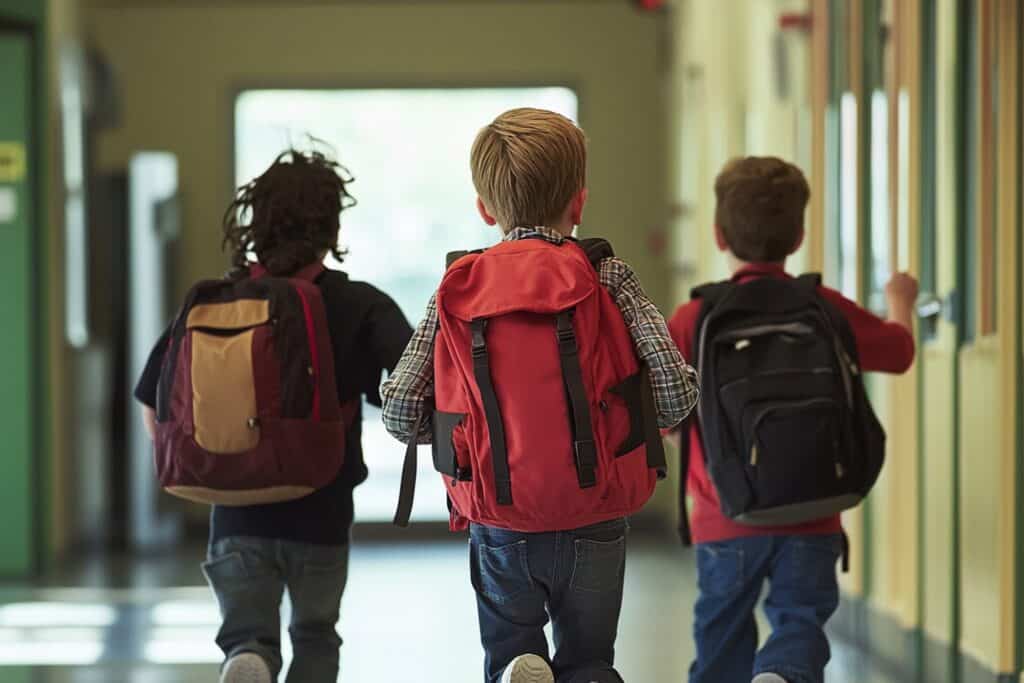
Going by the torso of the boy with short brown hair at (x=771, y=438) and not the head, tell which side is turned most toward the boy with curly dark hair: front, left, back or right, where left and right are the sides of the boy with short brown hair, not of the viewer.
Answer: left

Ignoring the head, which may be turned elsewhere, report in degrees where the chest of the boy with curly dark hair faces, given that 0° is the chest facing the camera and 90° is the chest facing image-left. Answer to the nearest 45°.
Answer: approximately 180°

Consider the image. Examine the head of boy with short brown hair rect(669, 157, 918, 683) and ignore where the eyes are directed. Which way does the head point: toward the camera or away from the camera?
away from the camera

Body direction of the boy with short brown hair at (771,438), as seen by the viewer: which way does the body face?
away from the camera

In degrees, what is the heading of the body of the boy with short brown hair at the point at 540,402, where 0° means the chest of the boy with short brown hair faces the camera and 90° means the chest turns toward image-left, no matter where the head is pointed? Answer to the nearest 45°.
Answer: approximately 180°

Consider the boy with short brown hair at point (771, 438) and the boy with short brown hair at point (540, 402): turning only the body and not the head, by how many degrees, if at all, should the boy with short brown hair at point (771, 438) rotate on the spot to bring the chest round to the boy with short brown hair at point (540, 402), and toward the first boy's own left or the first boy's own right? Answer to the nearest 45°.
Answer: approximately 135° to the first boy's own left

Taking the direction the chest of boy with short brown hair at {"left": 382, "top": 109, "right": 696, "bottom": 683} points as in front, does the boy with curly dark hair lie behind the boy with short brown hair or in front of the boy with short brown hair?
in front

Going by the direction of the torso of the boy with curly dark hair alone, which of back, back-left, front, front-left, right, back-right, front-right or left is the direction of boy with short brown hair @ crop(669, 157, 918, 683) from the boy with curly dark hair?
right

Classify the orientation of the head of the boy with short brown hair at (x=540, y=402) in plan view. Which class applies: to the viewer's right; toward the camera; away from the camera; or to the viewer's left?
away from the camera

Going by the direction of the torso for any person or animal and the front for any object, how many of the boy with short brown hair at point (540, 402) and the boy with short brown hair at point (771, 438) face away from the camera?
2

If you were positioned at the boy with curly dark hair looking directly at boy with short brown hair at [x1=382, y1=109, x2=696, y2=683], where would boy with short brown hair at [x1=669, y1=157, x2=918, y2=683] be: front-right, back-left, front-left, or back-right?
front-left

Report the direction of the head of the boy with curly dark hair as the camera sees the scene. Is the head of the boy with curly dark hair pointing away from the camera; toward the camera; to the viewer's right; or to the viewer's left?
away from the camera
